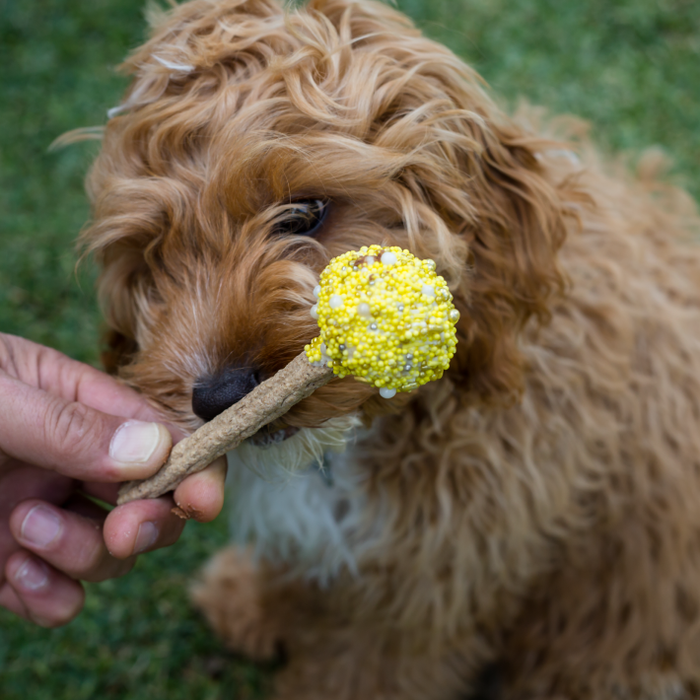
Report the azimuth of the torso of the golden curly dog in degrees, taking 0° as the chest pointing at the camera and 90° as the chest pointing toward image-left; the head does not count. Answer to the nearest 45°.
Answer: approximately 45°
